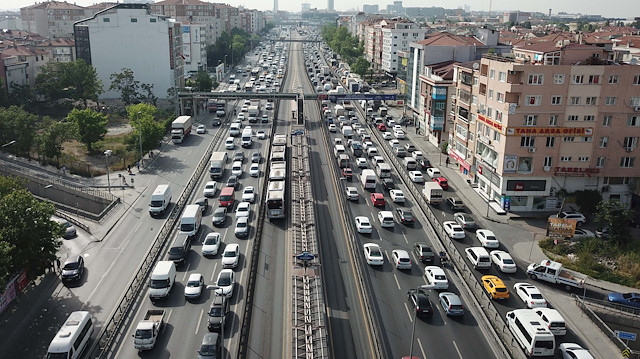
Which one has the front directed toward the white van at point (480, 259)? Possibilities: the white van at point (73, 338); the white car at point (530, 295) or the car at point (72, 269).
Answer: the white car

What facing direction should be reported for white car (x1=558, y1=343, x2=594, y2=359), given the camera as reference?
facing away from the viewer and to the left of the viewer

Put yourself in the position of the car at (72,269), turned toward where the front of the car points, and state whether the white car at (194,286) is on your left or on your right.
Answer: on your left

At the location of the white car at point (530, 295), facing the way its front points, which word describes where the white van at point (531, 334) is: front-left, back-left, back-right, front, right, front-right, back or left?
back-left

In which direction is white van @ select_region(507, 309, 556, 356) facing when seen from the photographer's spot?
facing away from the viewer and to the left of the viewer

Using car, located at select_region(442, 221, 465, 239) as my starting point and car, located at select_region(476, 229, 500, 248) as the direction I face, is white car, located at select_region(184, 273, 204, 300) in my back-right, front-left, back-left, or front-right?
back-right

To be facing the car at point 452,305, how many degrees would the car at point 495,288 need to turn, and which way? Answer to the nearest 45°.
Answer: approximately 90° to its left

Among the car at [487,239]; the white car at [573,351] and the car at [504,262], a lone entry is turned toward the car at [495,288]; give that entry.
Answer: the white car

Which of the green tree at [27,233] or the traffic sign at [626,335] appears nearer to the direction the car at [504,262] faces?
the green tree

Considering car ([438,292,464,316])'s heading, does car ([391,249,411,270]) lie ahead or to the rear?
ahead

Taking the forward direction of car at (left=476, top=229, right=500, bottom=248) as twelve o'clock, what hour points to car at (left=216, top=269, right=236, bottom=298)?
car at (left=216, top=269, right=236, bottom=298) is roughly at 9 o'clock from car at (left=476, top=229, right=500, bottom=248).

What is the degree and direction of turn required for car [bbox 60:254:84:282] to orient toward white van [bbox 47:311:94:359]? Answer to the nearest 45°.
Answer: approximately 45° to its left

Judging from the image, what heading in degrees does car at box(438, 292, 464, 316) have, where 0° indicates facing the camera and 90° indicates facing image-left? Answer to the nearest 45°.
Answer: approximately 135°

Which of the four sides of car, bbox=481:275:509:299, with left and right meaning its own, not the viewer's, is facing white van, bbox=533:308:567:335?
back

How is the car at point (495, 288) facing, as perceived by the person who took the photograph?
facing away from the viewer and to the left of the viewer
